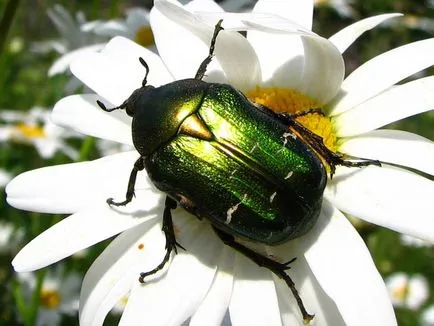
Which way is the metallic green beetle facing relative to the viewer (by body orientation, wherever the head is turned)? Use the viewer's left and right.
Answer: facing away from the viewer and to the left of the viewer

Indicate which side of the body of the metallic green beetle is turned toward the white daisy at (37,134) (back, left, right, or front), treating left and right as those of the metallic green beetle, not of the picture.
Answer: front

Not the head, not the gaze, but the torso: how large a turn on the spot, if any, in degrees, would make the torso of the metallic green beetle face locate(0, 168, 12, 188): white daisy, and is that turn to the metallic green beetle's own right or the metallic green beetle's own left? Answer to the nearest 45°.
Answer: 0° — it already faces it

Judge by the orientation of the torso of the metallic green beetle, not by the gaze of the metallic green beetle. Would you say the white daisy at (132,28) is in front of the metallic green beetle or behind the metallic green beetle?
in front
